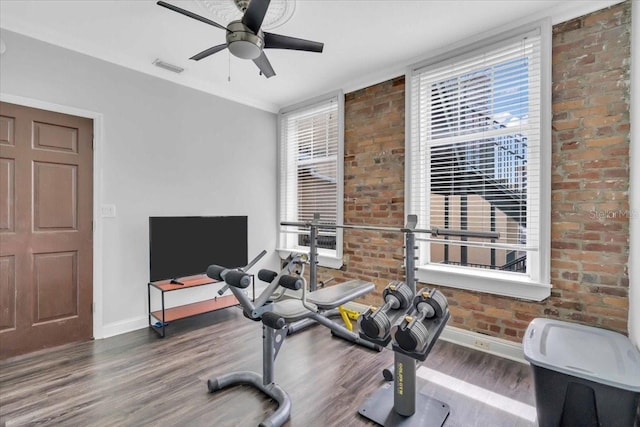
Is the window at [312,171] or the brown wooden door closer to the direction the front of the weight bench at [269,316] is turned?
the brown wooden door

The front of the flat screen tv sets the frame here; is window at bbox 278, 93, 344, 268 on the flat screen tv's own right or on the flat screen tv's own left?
on the flat screen tv's own left

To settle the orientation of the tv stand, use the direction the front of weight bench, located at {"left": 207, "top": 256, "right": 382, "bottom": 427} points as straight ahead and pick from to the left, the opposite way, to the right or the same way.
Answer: to the left

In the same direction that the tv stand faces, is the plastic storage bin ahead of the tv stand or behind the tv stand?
ahead

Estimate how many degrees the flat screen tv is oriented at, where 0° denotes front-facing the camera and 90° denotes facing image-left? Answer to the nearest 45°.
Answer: approximately 315°

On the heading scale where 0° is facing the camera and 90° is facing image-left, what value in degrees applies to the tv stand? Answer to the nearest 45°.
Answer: approximately 315°

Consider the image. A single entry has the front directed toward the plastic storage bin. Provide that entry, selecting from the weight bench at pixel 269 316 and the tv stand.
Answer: the tv stand

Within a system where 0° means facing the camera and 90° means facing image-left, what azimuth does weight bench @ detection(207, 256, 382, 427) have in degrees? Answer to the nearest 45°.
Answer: approximately 45°

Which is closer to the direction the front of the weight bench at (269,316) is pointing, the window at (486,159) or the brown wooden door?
the brown wooden door
